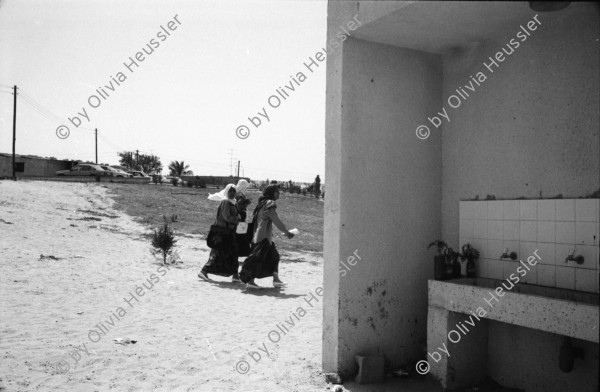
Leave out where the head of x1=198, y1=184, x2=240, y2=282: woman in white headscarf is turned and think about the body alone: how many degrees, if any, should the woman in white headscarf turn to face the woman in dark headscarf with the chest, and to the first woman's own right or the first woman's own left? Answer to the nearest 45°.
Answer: approximately 45° to the first woman's own right

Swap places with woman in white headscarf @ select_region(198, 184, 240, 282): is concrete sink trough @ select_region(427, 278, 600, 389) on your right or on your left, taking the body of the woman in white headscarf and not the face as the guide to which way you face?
on your right

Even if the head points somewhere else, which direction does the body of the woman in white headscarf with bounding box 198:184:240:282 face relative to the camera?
to the viewer's right

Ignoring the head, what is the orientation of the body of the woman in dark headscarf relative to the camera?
to the viewer's right

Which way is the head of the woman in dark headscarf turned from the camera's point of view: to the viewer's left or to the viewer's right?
to the viewer's right

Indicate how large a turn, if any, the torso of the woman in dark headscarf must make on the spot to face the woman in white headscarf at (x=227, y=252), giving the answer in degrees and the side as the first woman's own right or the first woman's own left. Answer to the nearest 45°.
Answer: approximately 135° to the first woman's own left

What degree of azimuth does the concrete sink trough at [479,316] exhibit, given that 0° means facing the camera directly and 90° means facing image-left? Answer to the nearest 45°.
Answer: approximately 45°

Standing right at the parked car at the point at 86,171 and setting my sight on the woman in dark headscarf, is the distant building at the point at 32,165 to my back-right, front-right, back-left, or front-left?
back-right

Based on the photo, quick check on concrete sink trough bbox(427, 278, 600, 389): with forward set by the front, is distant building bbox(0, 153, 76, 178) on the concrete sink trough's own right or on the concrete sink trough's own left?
on the concrete sink trough's own right

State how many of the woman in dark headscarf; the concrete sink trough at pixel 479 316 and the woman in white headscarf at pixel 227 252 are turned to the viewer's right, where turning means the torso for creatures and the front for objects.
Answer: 2
